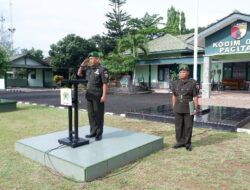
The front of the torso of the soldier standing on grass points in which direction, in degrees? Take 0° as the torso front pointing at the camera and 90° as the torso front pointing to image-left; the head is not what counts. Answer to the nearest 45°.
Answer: approximately 45°

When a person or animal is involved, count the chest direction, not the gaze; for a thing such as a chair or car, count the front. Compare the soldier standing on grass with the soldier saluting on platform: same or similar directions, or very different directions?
same or similar directions

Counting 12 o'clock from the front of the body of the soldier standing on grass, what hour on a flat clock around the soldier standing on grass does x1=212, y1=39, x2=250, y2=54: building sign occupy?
The building sign is roughly at 5 o'clock from the soldier standing on grass.

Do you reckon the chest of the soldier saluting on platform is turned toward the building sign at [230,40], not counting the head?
no

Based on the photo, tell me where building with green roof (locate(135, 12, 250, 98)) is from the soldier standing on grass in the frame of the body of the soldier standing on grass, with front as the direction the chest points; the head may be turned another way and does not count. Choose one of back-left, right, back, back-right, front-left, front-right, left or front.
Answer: back-right

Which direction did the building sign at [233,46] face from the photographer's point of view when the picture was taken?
facing the viewer and to the left of the viewer

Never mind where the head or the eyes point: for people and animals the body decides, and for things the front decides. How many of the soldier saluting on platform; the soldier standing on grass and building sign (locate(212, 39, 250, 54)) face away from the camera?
0

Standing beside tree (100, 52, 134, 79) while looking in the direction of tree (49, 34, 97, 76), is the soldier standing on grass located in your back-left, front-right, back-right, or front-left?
back-left

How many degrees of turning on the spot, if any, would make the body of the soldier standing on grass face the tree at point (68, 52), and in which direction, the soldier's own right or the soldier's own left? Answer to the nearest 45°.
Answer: approximately 90° to the soldier's own right

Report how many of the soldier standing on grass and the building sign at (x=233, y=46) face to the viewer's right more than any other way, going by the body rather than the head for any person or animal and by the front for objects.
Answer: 0

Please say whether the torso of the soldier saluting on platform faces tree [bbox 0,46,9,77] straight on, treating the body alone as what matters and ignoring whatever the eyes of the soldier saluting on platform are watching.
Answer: no
